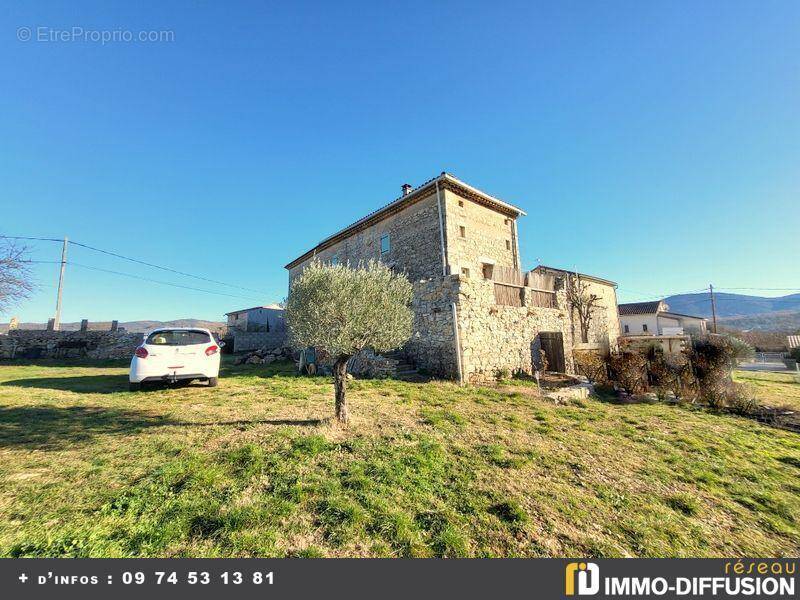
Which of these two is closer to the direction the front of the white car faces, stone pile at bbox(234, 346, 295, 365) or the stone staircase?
the stone pile

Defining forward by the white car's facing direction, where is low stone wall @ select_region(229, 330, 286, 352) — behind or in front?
in front

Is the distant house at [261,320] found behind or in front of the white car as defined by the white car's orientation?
in front

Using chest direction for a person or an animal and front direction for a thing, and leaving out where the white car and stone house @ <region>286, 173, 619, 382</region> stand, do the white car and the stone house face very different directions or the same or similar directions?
very different directions

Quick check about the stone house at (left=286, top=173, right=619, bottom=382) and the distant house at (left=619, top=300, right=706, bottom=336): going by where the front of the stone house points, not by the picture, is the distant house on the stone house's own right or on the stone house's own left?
on the stone house's own left

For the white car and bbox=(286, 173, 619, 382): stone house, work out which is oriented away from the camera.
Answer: the white car

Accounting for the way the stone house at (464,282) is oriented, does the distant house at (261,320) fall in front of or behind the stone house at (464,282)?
behind

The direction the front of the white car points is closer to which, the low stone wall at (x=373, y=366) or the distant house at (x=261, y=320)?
the distant house

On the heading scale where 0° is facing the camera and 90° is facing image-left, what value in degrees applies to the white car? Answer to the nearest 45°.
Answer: approximately 180°

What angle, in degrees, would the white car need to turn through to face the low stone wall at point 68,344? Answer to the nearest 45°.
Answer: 0° — it already faces it

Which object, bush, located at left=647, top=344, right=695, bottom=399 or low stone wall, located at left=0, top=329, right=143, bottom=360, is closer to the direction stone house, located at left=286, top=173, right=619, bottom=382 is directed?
the bush

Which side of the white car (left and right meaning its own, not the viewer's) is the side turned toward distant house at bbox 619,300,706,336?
right

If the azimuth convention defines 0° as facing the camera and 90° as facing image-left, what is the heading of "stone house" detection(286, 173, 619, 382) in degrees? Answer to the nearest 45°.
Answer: approximately 315°

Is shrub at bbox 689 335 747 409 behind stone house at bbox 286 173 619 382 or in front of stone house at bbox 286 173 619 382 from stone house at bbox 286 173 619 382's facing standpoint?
in front

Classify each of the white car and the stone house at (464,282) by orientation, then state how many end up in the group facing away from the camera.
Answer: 1
